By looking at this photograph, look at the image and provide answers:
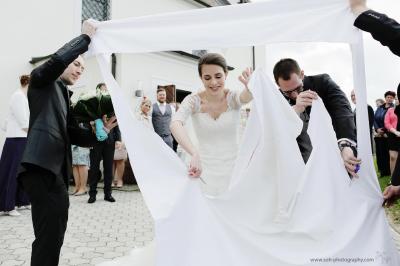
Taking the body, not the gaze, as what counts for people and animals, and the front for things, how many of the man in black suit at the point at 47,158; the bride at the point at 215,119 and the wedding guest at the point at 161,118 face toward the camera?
2

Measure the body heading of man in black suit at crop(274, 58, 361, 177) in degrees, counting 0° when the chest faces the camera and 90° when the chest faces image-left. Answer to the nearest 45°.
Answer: approximately 45°

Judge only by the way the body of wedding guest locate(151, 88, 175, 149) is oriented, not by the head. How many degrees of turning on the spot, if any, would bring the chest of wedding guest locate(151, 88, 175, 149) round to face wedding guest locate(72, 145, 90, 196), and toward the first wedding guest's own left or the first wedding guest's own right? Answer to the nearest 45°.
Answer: approximately 90° to the first wedding guest's own right

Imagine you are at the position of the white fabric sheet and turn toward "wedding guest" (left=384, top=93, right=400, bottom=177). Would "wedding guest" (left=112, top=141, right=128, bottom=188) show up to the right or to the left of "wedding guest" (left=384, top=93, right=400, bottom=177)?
left

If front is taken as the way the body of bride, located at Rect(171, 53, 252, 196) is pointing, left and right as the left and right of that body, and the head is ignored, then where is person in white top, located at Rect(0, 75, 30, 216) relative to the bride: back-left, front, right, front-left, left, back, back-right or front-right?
back-right

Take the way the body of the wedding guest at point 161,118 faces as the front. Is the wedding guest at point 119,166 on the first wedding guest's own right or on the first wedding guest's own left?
on the first wedding guest's own right

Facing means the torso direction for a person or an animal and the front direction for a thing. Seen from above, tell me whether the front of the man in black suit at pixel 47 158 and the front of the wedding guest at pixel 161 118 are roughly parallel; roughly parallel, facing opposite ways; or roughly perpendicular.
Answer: roughly perpendicular

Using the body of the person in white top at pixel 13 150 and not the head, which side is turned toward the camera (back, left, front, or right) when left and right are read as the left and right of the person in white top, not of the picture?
right

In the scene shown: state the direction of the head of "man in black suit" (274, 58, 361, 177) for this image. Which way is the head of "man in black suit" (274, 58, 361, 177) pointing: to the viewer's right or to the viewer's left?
to the viewer's left

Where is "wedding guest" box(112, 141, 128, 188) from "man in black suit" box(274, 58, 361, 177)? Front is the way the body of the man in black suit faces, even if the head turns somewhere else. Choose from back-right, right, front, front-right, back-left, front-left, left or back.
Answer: right

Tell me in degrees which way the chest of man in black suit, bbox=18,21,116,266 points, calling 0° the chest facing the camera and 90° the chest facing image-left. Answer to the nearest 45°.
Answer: approximately 270°

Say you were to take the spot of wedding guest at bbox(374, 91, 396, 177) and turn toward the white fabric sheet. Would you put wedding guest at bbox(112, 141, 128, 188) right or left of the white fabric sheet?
right

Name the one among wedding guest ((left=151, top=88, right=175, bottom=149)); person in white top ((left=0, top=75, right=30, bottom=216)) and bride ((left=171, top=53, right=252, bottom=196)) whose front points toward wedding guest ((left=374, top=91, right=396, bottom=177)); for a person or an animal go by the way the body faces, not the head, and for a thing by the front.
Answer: the person in white top
